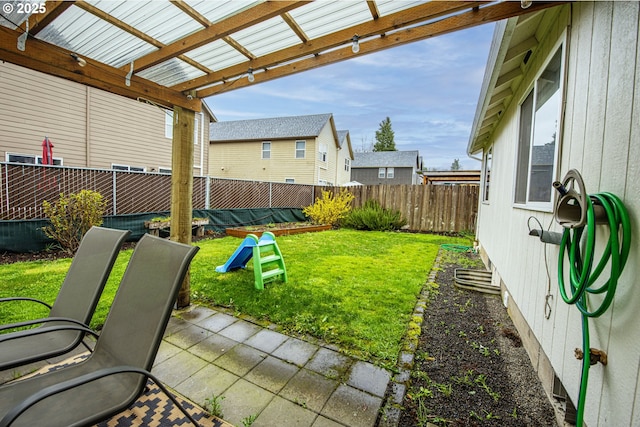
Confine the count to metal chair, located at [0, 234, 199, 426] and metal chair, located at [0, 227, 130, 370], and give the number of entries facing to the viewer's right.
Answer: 0
